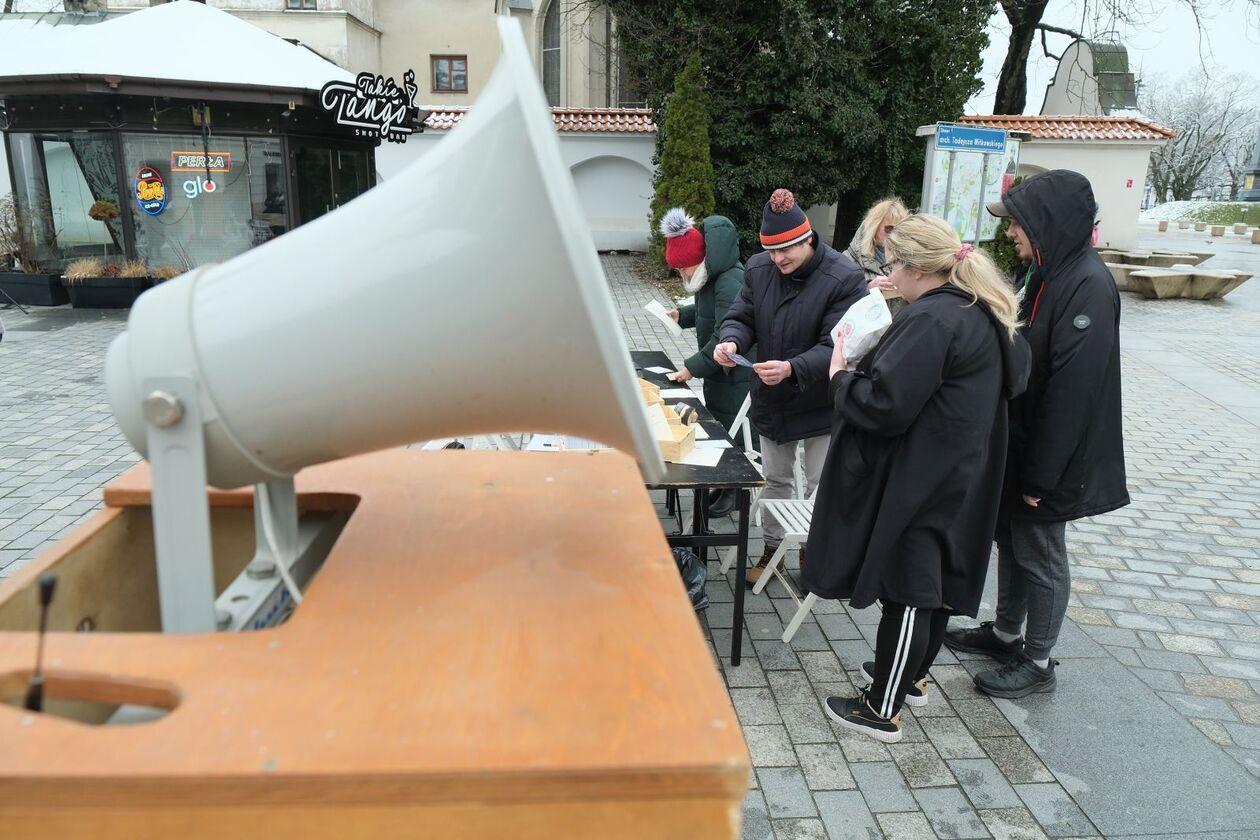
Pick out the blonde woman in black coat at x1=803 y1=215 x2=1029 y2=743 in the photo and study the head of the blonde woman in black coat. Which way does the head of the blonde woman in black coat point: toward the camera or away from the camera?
away from the camera

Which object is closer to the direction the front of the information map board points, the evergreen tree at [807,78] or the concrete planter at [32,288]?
the concrete planter

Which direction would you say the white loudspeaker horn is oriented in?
to the viewer's right

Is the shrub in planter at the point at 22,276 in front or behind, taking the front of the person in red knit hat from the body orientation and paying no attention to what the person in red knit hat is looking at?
in front

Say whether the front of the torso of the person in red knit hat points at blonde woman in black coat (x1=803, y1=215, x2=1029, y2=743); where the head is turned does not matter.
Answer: no

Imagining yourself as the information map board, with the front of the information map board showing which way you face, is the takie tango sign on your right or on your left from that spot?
on your right

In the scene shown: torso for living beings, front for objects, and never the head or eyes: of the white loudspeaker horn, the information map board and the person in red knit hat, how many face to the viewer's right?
1

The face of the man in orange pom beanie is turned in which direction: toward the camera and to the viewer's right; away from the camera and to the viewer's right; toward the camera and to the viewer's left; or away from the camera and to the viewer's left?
toward the camera and to the viewer's left

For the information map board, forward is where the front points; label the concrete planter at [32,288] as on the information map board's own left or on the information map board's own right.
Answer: on the information map board's own right

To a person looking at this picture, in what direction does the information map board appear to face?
facing the viewer

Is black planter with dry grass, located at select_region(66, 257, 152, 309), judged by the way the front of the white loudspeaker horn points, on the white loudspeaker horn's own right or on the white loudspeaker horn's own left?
on the white loudspeaker horn's own left

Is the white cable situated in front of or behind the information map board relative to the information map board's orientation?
in front

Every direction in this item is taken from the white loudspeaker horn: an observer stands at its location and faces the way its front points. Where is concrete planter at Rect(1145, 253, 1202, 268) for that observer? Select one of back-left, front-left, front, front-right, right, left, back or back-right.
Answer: front-left
